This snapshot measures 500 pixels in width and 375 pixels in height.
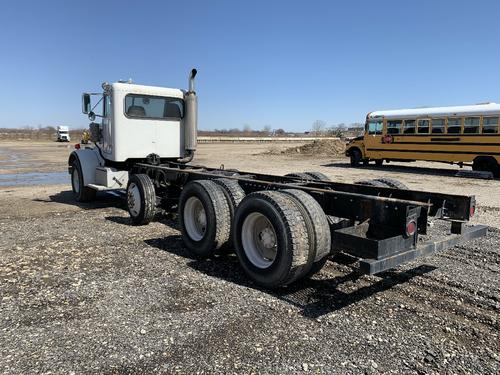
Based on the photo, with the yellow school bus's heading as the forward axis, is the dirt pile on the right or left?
on its right

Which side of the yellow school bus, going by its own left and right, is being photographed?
left

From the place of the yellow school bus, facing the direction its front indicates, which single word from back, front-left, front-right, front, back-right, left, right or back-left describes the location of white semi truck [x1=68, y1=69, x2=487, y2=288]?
left

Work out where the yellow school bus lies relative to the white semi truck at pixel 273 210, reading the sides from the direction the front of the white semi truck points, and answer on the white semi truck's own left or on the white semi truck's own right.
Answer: on the white semi truck's own right

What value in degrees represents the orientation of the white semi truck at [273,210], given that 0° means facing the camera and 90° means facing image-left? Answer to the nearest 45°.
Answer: approximately 135°
